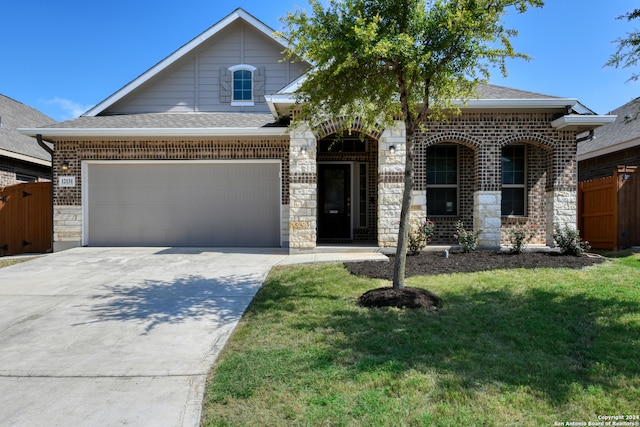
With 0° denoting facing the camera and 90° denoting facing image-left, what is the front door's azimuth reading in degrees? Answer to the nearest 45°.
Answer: approximately 0°

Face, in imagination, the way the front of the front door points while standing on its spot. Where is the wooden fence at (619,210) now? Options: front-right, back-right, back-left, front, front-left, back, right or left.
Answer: left

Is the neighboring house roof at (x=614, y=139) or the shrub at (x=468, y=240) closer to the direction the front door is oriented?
the shrub

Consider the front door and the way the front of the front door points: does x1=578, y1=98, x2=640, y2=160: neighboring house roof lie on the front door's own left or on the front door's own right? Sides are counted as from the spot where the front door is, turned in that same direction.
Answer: on the front door's own left

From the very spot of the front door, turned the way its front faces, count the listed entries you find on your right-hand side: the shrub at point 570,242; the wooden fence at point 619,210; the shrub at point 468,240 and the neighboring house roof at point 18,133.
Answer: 1

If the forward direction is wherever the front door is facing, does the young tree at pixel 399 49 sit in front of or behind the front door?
in front

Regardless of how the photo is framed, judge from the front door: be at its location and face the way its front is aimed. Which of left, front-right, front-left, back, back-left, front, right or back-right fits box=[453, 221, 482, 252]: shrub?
front-left

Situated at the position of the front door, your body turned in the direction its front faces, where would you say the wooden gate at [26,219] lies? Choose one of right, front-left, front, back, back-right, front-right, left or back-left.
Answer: right

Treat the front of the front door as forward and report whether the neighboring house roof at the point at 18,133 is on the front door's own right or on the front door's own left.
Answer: on the front door's own right

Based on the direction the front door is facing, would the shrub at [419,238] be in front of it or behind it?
in front

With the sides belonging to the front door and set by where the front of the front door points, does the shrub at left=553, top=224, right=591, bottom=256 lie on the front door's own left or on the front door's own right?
on the front door's own left

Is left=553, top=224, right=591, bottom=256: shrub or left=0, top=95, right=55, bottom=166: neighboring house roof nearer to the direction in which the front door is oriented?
the shrub
